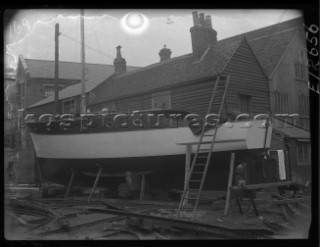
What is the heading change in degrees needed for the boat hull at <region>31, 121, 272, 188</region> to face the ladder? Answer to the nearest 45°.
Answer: approximately 180°

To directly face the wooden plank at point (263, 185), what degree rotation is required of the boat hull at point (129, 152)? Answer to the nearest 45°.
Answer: approximately 180°

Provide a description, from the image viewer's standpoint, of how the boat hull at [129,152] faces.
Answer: facing to the left of the viewer
